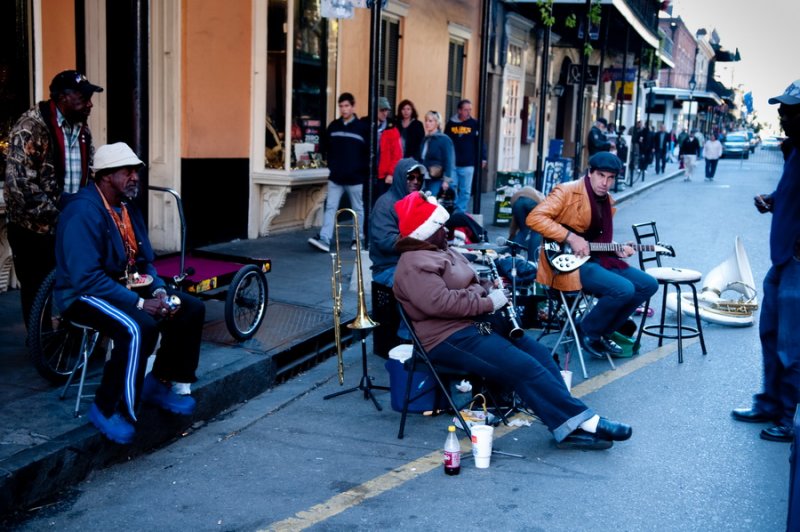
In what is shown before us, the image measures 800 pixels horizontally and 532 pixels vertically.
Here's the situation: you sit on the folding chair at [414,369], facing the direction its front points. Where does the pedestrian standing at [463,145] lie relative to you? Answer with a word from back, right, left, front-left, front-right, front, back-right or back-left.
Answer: left

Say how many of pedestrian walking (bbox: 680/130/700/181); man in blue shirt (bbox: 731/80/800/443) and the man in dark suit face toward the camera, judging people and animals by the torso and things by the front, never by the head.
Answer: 2

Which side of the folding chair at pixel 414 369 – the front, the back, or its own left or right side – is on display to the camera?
right

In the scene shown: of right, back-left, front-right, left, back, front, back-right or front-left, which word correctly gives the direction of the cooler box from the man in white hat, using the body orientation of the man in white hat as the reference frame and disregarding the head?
front-left

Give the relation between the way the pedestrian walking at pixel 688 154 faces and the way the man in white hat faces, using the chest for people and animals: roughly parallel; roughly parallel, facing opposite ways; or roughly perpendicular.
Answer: roughly perpendicular

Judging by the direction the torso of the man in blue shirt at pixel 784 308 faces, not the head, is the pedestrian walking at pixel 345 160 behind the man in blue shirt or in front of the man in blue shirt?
in front

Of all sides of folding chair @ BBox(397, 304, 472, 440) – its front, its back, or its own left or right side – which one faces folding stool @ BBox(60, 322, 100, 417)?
back

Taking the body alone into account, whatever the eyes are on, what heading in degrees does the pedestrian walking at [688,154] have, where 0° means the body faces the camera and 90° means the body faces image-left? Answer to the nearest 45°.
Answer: approximately 0°

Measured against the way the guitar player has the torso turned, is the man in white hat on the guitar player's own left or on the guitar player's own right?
on the guitar player's own right

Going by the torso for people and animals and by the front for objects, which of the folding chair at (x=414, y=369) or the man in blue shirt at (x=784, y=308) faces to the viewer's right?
the folding chair

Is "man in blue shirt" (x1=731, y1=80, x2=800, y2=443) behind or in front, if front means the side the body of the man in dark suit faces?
in front

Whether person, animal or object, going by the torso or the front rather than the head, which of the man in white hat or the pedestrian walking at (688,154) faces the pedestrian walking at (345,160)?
the pedestrian walking at (688,154)

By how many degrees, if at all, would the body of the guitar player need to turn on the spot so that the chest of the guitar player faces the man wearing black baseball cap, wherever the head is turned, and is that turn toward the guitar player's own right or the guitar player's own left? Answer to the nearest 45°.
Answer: approximately 90° to the guitar player's own right

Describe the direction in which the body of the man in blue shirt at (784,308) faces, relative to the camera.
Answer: to the viewer's left

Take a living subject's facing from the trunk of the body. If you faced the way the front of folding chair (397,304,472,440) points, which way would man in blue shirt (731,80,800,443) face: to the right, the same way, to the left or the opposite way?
the opposite way

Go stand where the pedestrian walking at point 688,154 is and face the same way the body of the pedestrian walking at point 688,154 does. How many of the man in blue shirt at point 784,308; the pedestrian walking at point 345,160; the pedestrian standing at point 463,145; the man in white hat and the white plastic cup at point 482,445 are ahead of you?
5

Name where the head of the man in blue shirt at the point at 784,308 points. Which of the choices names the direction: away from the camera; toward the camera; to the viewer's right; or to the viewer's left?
to the viewer's left
